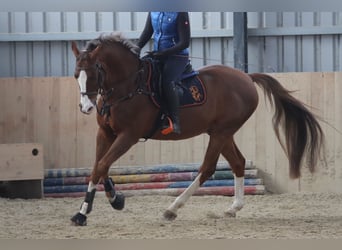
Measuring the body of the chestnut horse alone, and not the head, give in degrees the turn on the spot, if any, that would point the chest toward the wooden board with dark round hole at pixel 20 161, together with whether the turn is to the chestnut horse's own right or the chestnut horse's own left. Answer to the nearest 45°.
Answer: approximately 90° to the chestnut horse's own right

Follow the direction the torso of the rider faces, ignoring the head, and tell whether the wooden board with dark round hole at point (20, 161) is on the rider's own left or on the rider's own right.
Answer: on the rider's own right

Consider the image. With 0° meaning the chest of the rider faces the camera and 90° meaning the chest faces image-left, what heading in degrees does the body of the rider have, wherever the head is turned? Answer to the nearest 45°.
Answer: approximately 45°
